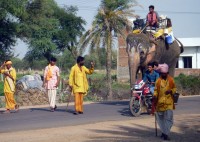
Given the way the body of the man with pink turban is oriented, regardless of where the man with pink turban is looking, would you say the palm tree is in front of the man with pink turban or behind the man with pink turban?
behind

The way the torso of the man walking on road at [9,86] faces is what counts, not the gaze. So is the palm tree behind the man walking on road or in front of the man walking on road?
behind

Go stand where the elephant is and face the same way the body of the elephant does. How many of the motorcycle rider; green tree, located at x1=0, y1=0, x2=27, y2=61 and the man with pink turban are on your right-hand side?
1

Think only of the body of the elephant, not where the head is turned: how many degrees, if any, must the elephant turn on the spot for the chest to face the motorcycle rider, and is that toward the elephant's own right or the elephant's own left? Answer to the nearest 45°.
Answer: approximately 45° to the elephant's own left

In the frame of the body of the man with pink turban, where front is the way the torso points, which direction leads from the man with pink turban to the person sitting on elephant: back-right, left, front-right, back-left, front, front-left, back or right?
back
